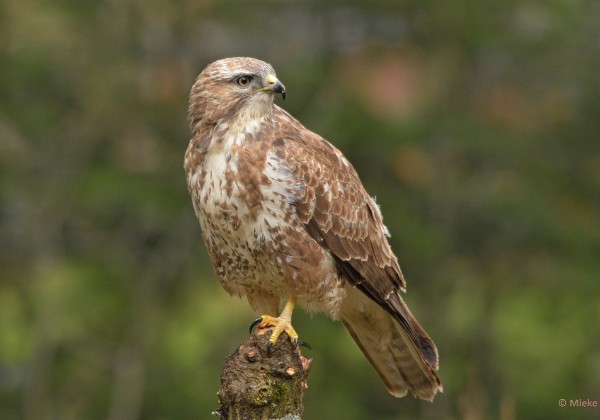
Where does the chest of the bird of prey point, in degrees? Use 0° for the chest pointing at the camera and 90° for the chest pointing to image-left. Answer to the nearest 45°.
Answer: approximately 45°
